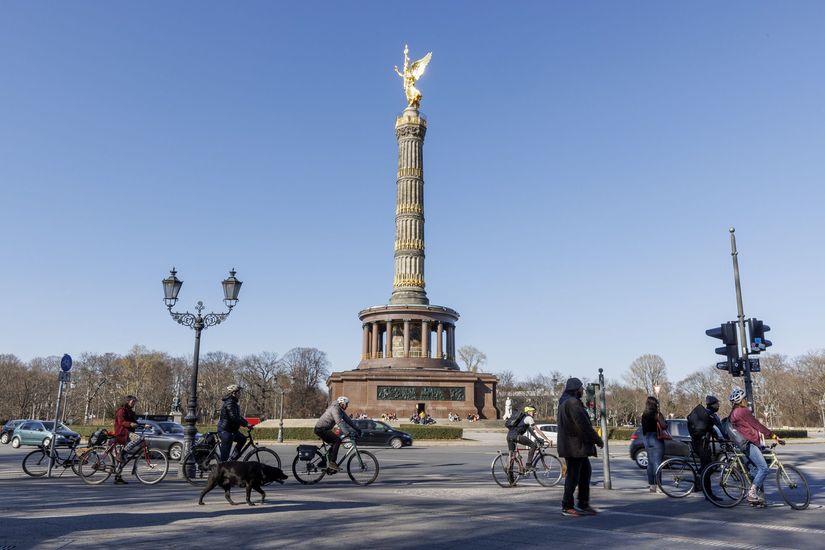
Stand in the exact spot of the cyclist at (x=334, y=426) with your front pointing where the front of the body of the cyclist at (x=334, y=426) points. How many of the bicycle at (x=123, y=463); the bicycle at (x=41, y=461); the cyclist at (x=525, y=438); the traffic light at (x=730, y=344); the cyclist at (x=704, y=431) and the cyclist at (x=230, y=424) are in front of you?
3

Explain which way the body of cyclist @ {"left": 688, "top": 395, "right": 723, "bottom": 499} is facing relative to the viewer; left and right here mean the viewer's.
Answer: facing to the right of the viewer

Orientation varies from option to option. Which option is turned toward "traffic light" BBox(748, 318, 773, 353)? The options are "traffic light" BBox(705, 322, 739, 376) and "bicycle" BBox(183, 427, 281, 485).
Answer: the bicycle

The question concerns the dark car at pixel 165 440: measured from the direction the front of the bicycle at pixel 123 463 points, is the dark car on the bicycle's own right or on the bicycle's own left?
on the bicycle's own left

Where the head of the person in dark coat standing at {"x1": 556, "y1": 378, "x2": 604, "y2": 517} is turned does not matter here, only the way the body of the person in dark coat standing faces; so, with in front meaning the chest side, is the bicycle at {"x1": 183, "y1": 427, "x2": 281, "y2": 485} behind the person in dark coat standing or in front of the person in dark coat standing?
behind

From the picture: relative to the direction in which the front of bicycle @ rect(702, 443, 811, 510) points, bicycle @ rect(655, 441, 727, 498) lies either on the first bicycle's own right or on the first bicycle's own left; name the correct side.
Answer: on the first bicycle's own left

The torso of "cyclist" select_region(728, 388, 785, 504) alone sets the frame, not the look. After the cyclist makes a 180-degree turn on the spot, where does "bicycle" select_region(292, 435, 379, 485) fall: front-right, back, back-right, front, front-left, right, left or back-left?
front

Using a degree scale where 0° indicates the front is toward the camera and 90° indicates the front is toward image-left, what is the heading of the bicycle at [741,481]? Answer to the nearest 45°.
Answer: approximately 270°

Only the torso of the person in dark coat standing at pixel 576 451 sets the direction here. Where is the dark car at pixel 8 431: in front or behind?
behind

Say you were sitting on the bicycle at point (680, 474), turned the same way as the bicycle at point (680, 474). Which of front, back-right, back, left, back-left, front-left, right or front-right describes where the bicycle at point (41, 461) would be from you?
back
